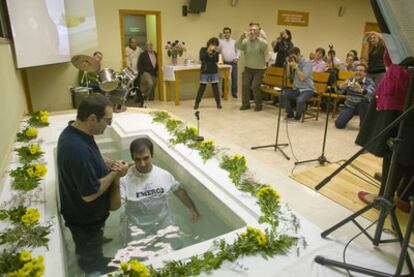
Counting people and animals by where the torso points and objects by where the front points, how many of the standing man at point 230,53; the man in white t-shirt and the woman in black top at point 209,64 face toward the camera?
3

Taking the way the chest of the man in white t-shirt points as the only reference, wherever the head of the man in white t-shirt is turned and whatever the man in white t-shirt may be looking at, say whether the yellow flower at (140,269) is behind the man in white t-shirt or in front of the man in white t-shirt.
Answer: in front

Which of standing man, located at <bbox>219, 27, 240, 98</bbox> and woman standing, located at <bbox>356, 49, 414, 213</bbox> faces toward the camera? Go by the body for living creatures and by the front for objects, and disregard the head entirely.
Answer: the standing man

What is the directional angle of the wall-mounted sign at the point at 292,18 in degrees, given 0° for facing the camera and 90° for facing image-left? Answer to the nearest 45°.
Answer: approximately 0°

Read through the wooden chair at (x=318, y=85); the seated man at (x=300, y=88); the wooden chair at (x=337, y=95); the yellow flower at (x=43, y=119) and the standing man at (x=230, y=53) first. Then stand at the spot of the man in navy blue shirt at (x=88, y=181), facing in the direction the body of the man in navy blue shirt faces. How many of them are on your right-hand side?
0

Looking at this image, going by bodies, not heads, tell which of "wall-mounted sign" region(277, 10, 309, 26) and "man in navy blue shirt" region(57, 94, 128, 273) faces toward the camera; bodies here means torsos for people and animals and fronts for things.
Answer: the wall-mounted sign

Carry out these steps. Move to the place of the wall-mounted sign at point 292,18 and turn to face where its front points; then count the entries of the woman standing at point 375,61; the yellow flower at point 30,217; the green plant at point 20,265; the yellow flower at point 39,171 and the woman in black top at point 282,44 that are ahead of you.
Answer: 5

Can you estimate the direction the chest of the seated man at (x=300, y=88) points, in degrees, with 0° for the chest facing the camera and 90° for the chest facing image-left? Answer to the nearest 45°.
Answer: approximately 45°

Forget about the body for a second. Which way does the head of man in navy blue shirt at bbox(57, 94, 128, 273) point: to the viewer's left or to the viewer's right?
to the viewer's right

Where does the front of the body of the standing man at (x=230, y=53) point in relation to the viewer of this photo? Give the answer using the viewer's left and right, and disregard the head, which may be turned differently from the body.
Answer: facing the viewer

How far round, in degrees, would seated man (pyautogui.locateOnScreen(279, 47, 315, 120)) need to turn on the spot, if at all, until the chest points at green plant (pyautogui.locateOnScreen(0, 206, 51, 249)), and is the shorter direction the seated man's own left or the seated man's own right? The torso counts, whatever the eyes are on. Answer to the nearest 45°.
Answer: approximately 45° to the seated man's own left

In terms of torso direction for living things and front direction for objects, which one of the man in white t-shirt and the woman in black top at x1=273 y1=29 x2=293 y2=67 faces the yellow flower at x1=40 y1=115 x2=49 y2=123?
the woman in black top

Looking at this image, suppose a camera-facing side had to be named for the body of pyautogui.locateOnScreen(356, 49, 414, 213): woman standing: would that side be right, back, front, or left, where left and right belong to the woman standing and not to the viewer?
left

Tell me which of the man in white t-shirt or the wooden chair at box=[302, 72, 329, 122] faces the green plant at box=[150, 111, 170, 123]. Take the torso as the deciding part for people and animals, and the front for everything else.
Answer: the wooden chair
